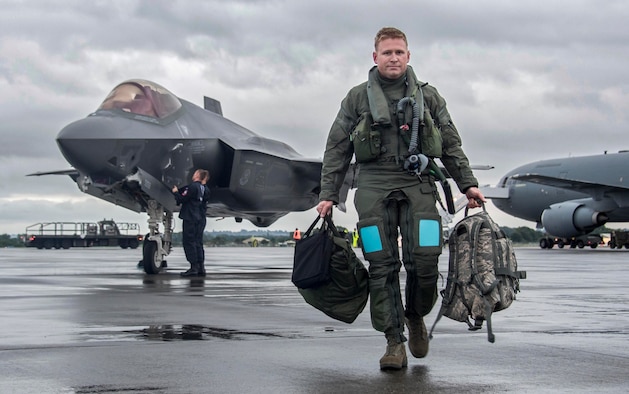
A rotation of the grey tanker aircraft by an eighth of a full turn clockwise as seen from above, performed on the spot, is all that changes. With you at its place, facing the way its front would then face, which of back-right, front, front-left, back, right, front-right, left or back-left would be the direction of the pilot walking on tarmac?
back

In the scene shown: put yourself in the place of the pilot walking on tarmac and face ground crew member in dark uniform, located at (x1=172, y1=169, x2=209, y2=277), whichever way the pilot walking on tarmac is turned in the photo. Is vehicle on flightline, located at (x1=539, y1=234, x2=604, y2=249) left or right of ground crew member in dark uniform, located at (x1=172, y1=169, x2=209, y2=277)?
right

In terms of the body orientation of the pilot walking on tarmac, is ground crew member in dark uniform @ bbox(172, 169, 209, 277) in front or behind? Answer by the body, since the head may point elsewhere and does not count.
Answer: behind

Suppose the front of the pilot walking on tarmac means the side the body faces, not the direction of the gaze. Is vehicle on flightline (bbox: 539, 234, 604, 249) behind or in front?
behind

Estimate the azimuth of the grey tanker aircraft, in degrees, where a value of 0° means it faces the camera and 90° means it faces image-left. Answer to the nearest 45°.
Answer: approximately 135°

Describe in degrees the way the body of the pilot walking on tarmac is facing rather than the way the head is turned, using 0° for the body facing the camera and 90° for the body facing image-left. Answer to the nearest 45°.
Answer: approximately 0°
